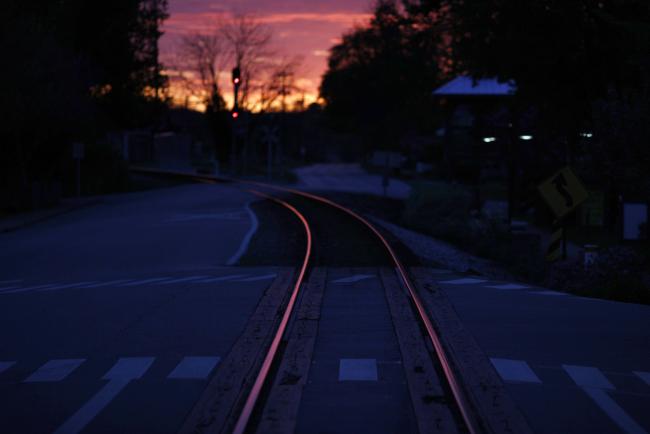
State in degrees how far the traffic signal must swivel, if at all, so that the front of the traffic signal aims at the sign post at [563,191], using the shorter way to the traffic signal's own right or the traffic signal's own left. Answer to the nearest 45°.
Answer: approximately 45° to the traffic signal's own left

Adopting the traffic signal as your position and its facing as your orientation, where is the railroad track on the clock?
The railroad track is roughly at 12 o'clock from the traffic signal.

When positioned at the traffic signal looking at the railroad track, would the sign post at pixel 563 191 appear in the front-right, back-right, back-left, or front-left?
front-left

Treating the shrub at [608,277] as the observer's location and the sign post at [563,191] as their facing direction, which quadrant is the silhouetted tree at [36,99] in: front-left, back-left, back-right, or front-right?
front-left

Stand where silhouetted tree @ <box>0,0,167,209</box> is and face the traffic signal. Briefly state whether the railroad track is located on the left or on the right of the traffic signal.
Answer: right

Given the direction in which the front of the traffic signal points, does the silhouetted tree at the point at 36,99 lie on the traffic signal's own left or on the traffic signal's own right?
on the traffic signal's own right

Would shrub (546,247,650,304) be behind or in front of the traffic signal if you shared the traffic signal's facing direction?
in front

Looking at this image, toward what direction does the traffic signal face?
toward the camera

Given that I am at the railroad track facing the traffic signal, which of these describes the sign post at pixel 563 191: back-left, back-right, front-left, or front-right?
front-right
